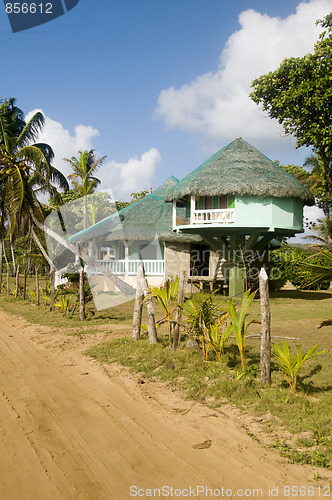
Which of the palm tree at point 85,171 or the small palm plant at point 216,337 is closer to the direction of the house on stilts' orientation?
the small palm plant

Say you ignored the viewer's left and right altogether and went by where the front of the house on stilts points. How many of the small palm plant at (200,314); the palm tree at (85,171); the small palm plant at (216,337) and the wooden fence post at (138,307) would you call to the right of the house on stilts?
1

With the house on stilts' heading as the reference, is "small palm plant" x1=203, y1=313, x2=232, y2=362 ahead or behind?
ahead

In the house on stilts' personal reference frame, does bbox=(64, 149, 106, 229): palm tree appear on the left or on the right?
on its right

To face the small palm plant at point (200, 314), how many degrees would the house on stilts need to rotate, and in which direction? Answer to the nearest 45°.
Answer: approximately 45° to its left

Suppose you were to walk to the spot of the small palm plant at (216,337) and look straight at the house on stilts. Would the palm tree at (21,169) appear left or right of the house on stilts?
left

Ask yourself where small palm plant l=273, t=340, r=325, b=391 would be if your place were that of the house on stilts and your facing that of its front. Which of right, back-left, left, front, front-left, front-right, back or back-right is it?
front-left

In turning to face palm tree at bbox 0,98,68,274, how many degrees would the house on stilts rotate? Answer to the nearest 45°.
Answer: approximately 45° to its right

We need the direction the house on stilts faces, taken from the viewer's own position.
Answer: facing the viewer and to the left of the viewer
